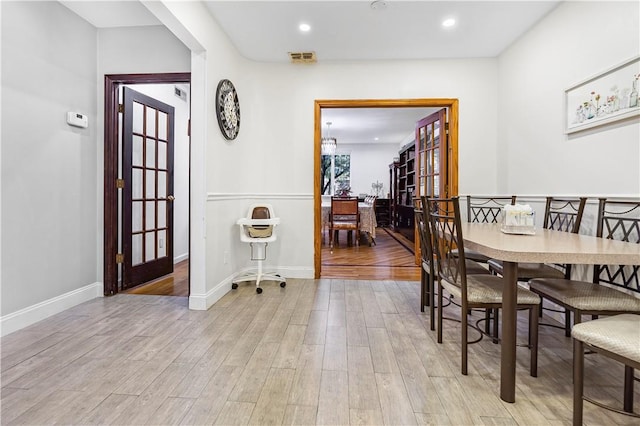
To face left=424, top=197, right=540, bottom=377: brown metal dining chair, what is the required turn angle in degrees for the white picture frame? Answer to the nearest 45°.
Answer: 0° — it already faces it

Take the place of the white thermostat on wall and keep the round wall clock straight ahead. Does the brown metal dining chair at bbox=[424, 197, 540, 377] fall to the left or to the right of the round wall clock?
right

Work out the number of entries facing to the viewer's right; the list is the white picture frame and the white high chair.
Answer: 0

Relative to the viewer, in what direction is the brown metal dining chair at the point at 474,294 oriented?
to the viewer's right

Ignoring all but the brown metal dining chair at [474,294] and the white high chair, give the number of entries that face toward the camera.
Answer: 1

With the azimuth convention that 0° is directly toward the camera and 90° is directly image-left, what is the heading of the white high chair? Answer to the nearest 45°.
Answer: approximately 0°

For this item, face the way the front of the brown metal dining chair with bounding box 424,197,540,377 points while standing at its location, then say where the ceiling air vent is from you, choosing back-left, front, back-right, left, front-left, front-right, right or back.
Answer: back-left

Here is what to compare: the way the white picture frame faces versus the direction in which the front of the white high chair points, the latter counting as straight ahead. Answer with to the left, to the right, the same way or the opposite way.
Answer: to the right
